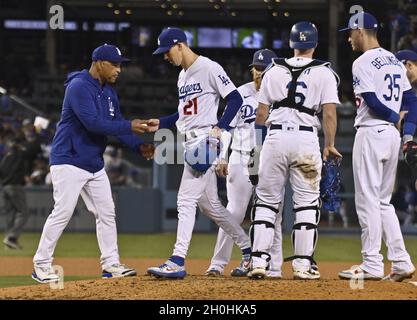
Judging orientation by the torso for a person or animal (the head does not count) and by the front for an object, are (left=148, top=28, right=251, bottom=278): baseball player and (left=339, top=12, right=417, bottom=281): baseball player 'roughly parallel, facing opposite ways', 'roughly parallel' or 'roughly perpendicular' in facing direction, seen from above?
roughly perpendicular

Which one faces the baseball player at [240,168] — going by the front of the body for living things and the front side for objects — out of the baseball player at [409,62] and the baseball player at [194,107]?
the baseball player at [409,62]

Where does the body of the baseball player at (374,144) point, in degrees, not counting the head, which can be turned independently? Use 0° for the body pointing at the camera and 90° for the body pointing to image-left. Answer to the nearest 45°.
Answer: approximately 135°

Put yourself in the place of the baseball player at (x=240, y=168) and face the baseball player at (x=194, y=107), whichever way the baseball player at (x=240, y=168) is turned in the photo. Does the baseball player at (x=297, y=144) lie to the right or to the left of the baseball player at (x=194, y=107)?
left

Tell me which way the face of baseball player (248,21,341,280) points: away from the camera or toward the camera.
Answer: away from the camera

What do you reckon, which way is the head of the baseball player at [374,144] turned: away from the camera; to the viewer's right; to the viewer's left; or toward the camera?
to the viewer's left

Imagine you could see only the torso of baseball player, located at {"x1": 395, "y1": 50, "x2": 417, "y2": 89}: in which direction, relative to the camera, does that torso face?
to the viewer's left

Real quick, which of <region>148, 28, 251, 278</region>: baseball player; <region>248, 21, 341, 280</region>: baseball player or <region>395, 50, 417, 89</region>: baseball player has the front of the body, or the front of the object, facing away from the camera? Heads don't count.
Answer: <region>248, 21, 341, 280</region>: baseball player

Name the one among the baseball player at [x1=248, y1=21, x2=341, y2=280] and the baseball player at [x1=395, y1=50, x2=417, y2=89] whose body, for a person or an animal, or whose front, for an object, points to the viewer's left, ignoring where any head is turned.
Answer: the baseball player at [x1=395, y1=50, x2=417, y2=89]

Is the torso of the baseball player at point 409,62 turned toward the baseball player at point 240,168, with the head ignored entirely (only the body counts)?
yes

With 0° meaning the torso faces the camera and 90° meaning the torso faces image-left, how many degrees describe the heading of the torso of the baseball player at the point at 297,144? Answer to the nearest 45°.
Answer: approximately 180°

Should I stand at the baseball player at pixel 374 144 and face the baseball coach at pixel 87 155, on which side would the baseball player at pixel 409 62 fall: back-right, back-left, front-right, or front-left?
back-right

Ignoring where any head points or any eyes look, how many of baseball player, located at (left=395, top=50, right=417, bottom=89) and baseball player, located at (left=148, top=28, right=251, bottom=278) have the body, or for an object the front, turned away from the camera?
0
